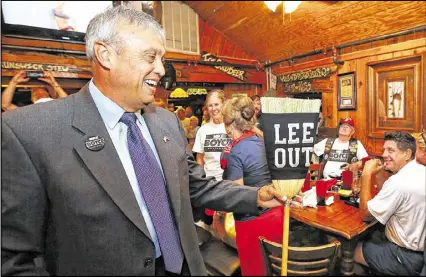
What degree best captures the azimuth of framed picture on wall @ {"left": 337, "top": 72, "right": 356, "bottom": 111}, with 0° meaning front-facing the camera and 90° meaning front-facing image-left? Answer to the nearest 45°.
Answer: approximately 45°

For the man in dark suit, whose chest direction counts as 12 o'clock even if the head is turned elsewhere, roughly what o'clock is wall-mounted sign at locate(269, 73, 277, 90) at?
The wall-mounted sign is roughly at 8 o'clock from the man in dark suit.
